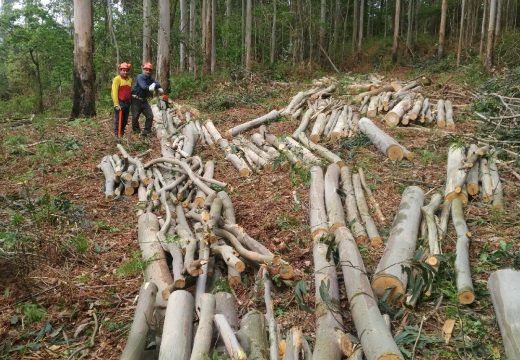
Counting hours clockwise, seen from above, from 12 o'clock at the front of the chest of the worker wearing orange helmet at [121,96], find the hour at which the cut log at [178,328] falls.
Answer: The cut log is roughly at 12 o'clock from the worker wearing orange helmet.

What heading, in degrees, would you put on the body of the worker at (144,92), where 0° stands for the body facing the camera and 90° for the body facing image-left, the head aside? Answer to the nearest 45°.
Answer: approximately 315°

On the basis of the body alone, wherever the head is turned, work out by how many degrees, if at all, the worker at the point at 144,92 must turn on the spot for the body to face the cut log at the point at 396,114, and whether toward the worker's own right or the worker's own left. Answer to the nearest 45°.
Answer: approximately 45° to the worker's own left

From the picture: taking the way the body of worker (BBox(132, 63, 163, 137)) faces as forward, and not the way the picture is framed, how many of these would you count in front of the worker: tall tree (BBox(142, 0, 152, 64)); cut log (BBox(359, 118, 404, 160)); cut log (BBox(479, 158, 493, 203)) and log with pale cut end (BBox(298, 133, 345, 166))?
3

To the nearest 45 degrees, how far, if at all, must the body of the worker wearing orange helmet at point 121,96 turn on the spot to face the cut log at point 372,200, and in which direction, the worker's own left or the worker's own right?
approximately 45° to the worker's own left

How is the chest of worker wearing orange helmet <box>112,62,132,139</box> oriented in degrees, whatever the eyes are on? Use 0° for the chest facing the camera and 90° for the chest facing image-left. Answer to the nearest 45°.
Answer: approximately 0°

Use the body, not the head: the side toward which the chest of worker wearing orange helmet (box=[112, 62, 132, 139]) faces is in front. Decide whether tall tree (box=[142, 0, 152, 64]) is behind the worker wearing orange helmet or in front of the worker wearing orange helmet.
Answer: behind

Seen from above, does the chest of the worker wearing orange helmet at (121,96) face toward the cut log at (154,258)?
yes
